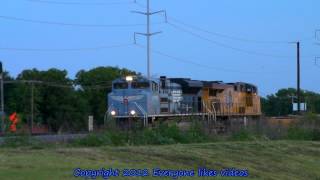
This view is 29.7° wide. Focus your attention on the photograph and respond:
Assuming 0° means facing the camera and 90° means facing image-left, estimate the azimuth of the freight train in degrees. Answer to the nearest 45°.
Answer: approximately 45°
